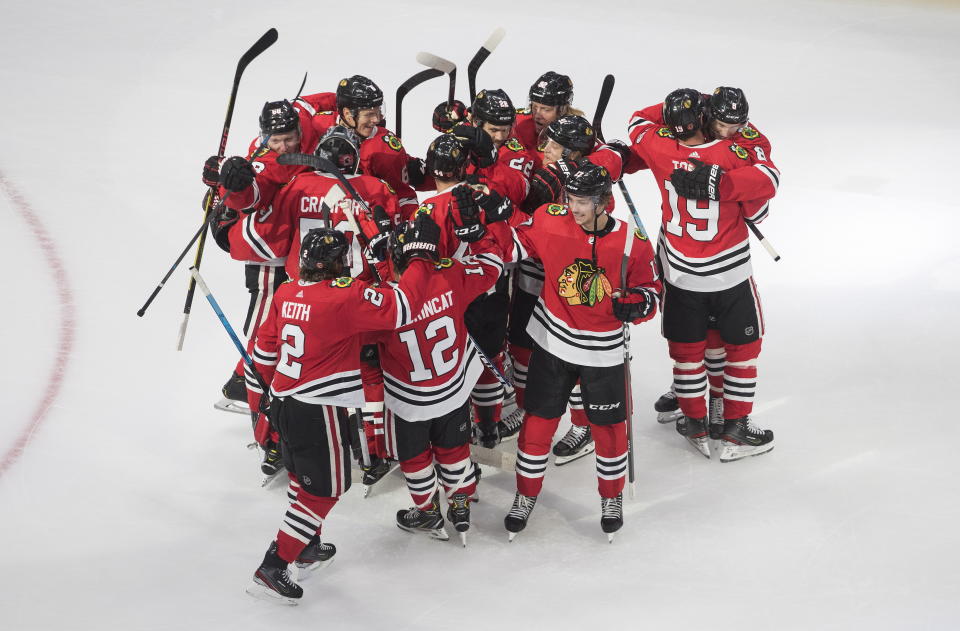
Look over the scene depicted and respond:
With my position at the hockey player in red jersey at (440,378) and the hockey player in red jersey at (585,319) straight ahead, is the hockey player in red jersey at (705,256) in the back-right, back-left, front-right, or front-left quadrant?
front-left

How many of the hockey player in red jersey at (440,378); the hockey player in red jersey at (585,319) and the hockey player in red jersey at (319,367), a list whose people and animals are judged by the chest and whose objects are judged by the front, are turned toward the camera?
1

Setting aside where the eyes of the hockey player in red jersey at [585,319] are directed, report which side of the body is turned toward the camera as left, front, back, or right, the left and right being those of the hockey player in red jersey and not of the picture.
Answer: front

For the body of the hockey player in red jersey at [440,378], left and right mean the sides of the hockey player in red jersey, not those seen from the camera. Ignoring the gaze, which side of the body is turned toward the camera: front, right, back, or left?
back

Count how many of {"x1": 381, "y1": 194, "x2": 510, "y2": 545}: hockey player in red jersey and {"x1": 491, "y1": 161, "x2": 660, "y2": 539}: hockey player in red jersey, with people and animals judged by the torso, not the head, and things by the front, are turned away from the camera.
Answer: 1

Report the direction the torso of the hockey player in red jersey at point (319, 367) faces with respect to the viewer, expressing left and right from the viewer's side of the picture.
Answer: facing away from the viewer and to the right of the viewer

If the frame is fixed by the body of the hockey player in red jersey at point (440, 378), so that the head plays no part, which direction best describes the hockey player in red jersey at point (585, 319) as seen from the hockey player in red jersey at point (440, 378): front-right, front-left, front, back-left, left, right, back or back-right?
right

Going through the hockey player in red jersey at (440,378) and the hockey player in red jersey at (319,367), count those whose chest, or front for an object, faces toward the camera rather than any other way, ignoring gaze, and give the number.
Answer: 0

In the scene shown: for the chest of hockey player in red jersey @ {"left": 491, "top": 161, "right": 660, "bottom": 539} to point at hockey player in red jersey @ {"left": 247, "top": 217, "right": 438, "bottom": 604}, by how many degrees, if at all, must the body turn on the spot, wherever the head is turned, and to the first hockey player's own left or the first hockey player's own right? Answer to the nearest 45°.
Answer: approximately 45° to the first hockey player's own right

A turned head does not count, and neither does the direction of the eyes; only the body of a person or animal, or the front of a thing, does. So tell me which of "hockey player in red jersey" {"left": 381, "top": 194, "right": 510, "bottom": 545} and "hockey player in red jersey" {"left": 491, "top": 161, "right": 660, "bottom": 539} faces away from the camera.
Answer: "hockey player in red jersey" {"left": 381, "top": 194, "right": 510, "bottom": 545}

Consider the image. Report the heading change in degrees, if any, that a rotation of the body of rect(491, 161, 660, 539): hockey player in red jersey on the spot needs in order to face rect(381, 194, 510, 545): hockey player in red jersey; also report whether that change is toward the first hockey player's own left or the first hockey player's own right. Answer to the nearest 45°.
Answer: approximately 90° to the first hockey player's own right

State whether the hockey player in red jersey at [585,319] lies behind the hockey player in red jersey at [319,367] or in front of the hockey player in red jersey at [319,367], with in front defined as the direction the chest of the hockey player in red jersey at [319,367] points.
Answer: in front

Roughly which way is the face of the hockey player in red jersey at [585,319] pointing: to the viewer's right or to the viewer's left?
to the viewer's left
